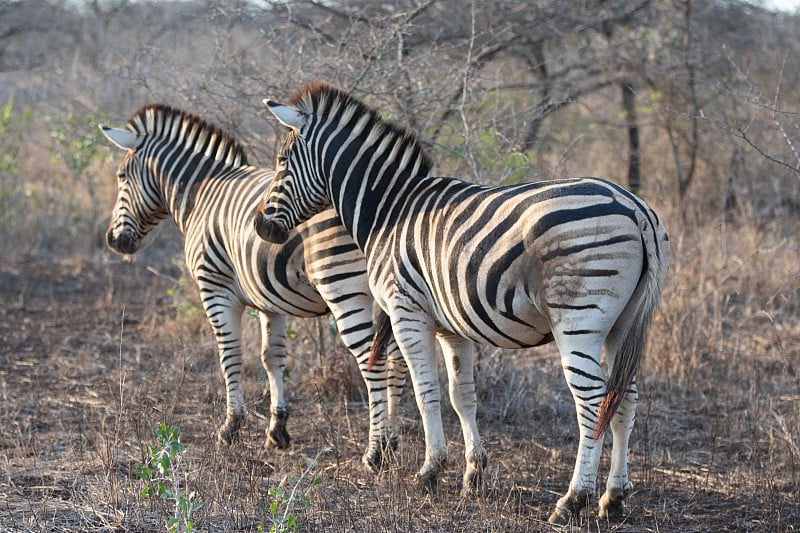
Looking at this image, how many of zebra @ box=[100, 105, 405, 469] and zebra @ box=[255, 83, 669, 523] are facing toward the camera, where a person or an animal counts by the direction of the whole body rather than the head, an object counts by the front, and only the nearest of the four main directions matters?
0

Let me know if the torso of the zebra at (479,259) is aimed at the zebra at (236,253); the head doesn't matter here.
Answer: yes

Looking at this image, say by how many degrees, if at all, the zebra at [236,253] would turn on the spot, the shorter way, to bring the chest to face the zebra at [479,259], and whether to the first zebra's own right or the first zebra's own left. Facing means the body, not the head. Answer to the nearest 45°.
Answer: approximately 180°

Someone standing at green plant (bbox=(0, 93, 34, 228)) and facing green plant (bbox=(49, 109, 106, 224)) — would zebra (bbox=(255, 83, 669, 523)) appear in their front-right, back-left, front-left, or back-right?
front-right

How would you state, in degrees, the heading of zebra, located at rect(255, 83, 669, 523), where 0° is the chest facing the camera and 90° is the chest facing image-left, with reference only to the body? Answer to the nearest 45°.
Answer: approximately 135°

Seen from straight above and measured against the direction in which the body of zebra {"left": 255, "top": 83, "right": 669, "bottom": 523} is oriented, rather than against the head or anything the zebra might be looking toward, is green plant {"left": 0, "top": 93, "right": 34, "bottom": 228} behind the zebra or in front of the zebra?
in front

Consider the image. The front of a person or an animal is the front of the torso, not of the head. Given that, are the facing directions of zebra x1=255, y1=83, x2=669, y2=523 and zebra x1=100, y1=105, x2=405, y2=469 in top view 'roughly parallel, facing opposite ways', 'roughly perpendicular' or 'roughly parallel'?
roughly parallel

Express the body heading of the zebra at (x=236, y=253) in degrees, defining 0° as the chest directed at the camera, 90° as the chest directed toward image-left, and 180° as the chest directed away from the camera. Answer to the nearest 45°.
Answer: approximately 135°

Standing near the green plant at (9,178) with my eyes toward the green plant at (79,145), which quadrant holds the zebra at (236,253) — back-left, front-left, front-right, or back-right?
front-right
